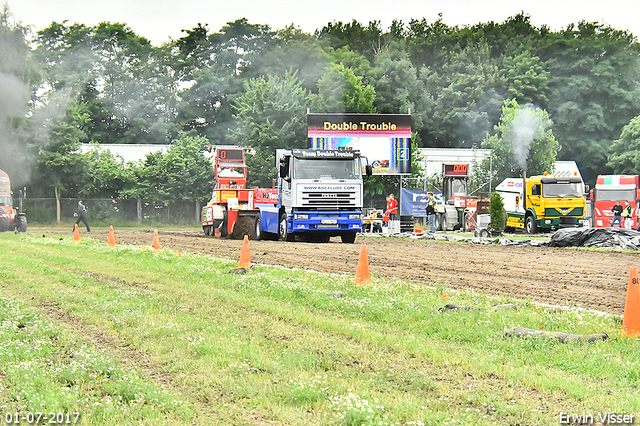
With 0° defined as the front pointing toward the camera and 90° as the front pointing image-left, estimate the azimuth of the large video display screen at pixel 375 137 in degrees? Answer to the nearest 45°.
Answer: approximately 0°

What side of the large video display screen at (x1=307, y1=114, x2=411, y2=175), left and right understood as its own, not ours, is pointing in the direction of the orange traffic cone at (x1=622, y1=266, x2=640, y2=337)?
front

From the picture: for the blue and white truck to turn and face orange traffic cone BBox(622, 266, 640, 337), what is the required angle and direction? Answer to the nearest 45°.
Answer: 0° — it already faces it

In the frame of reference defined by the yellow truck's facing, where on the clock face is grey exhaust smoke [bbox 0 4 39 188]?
The grey exhaust smoke is roughly at 4 o'clock from the yellow truck.

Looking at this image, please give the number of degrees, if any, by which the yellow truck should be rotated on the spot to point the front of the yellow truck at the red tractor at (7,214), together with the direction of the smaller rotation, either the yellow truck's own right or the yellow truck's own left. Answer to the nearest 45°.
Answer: approximately 135° to the yellow truck's own right

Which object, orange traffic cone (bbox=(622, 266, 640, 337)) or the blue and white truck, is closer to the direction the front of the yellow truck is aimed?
the orange traffic cone

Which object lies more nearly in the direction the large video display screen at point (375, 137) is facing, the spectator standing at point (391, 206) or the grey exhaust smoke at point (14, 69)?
the spectator standing

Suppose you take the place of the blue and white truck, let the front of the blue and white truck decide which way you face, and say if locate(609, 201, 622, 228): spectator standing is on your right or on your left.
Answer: on your left

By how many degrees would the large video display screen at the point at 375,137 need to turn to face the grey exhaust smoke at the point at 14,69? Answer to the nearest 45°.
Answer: approximately 90° to its right

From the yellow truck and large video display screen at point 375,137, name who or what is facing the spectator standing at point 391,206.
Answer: the large video display screen

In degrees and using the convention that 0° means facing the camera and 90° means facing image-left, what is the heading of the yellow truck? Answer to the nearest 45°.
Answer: approximately 315°

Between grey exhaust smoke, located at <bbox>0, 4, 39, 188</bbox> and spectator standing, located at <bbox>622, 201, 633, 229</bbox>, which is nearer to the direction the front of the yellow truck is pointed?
the spectator standing

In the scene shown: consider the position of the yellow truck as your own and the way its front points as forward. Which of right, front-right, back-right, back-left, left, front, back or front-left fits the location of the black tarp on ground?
front-right
